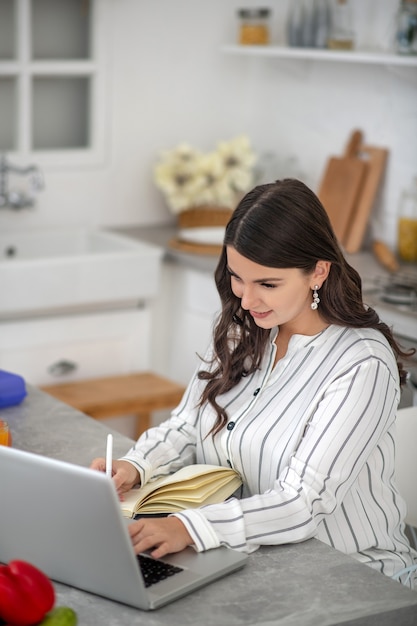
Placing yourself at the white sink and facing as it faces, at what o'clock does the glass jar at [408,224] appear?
The glass jar is roughly at 9 o'clock from the white sink.

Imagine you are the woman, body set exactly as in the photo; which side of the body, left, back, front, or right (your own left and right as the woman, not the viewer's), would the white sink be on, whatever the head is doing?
right

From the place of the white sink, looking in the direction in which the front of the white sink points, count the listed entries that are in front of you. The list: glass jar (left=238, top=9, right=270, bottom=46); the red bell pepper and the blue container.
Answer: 2

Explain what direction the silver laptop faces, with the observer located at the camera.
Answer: facing away from the viewer and to the right of the viewer

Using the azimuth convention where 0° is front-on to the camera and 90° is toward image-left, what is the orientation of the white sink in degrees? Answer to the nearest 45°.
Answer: approximately 0°

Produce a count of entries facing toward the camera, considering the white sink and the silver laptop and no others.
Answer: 1

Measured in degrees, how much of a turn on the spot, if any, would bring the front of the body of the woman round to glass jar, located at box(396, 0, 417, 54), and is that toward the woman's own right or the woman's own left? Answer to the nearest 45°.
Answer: approximately 135° to the woman's own right

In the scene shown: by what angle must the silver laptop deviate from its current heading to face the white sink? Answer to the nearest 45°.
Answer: approximately 45° to its left

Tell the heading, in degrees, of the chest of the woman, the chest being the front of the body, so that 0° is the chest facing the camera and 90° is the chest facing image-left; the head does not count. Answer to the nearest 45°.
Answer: approximately 45°

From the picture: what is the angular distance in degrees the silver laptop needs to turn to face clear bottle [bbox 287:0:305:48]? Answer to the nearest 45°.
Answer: approximately 45° to its left
